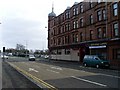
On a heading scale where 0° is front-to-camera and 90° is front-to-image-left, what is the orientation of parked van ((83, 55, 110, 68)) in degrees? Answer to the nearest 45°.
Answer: approximately 315°
